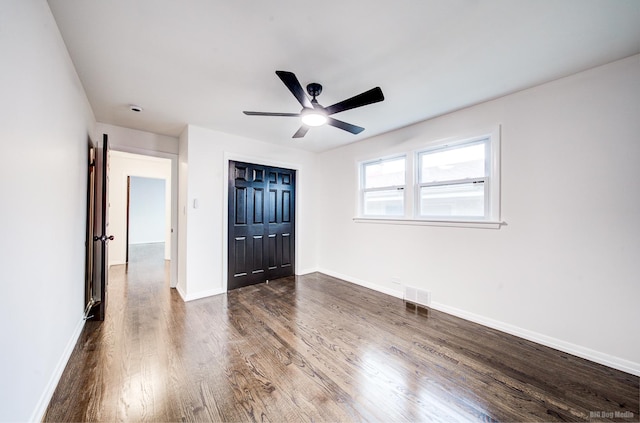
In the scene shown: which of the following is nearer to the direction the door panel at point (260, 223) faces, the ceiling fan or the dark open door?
the ceiling fan

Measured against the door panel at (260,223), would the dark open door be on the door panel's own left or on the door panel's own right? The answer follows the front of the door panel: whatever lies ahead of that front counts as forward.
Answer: on the door panel's own right

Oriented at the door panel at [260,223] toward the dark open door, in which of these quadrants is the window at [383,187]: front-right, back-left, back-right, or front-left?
back-left

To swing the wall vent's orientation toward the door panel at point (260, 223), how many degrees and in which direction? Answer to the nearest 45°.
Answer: approximately 45° to its right

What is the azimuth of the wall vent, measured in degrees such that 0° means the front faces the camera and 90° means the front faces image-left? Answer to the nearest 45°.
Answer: approximately 45°

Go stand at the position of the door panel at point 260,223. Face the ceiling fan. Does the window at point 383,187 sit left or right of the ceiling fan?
left

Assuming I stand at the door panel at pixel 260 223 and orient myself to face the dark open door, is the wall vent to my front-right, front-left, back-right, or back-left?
back-left

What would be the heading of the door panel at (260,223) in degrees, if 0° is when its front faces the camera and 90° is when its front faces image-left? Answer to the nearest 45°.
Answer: approximately 315°
